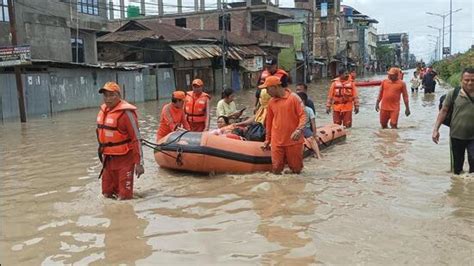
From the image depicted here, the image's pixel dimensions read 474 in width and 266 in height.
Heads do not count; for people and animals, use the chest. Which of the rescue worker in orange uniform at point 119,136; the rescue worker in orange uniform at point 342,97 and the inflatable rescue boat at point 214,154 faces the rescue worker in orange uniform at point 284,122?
the rescue worker in orange uniform at point 342,97

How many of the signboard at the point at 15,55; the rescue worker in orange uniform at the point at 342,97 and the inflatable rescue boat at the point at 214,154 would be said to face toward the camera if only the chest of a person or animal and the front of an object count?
2

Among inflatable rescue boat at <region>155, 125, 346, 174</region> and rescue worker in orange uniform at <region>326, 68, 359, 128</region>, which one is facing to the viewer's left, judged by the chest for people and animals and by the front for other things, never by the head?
the inflatable rescue boat

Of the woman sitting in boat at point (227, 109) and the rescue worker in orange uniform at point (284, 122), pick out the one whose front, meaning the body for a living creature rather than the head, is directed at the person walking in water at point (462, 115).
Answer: the woman sitting in boat

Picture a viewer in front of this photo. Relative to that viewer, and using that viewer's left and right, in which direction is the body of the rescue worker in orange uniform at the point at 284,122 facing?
facing the viewer and to the left of the viewer

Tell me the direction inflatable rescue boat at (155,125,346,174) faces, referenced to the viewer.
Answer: facing to the left of the viewer

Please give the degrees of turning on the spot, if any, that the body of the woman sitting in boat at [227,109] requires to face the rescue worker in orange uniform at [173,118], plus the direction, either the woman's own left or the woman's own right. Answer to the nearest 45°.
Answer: approximately 90° to the woman's own right

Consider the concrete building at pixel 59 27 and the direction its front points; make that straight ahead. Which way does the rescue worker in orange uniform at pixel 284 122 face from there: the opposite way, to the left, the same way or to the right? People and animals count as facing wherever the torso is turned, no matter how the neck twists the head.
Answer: to the right

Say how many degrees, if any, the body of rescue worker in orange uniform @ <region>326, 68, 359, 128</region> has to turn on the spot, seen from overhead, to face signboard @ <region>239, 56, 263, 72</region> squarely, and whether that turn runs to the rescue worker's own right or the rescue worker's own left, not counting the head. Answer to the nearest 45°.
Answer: approximately 180°
